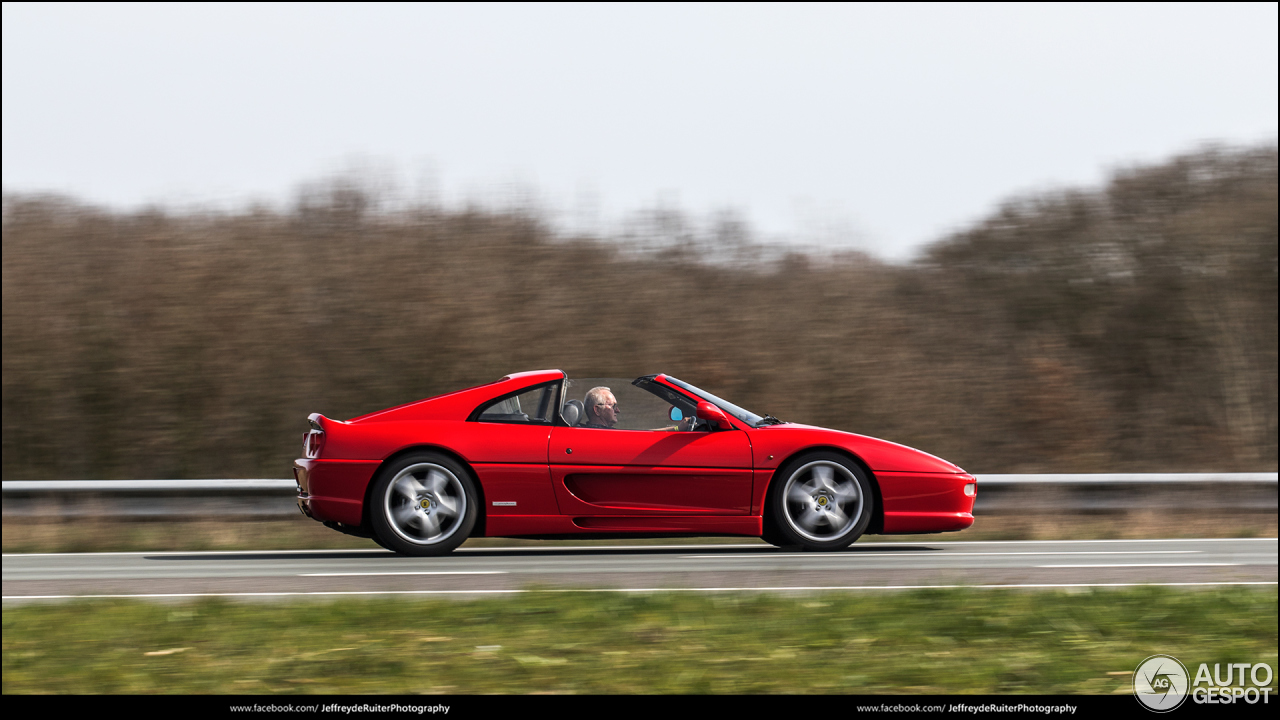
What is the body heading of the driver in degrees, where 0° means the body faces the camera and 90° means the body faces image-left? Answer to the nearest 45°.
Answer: approximately 270°

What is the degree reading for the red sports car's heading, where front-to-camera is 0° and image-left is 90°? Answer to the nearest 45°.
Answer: approximately 270°

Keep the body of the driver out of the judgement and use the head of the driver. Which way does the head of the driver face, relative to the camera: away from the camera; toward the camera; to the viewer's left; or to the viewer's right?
to the viewer's right
